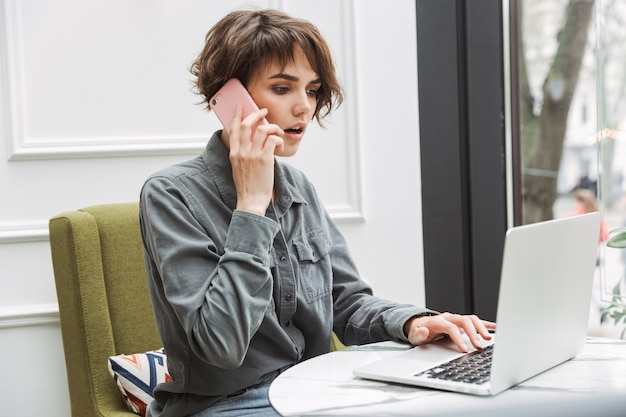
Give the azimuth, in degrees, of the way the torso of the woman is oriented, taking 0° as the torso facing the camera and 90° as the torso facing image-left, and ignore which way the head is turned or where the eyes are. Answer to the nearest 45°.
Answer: approximately 315°

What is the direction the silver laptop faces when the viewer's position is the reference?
facing away from the viewer and to the left of the viewer

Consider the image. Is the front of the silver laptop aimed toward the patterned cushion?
yes

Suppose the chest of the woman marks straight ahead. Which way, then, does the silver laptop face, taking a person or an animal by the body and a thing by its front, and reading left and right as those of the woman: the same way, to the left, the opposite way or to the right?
the opposite way

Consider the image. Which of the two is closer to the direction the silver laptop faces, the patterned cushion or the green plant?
the patterned cushion

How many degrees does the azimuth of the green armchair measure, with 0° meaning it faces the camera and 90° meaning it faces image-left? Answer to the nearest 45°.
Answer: approximately 315°

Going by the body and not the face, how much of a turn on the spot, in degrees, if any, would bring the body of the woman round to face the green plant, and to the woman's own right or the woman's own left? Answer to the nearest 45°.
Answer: approximately 90° to the woman's own left
